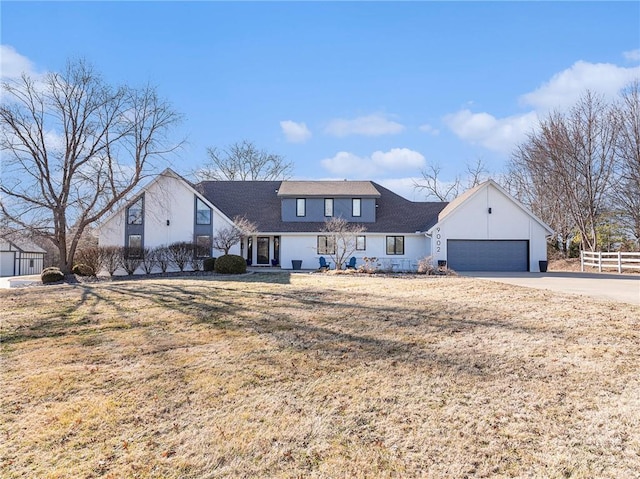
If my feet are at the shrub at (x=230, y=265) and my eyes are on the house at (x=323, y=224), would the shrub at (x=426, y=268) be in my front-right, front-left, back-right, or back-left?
front-right

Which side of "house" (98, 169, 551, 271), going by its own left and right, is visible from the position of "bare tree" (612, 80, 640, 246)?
left

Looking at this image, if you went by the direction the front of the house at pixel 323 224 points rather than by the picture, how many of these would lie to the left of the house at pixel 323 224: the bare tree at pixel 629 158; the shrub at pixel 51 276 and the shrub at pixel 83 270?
1

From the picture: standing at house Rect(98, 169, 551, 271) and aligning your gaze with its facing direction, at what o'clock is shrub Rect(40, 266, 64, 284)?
The shrub is roughly at 2 o'clock from the house.

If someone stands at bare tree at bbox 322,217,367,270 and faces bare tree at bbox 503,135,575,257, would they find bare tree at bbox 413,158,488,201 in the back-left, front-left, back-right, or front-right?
front-left

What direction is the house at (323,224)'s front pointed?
toward the camera

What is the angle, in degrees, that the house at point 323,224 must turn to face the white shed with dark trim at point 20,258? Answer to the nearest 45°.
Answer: approximately 135° to its right

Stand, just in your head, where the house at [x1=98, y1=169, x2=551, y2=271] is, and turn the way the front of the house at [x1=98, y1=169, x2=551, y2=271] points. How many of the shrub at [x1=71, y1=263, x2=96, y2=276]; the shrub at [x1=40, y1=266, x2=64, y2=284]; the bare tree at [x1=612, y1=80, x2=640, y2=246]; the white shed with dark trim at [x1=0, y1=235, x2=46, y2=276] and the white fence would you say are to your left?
2

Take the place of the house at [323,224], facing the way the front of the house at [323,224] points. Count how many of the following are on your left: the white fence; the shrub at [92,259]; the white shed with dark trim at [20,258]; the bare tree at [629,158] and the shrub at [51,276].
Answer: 2

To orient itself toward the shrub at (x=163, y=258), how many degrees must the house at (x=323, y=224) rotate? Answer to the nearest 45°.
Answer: approximately 90° to its right

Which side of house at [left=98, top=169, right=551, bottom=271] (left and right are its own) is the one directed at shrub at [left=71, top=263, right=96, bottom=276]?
right

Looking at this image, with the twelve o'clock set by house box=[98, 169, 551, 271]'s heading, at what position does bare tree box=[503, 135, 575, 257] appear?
The bare tree is roughly at 8 o'clock from the house.

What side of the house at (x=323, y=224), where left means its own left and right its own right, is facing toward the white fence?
left
